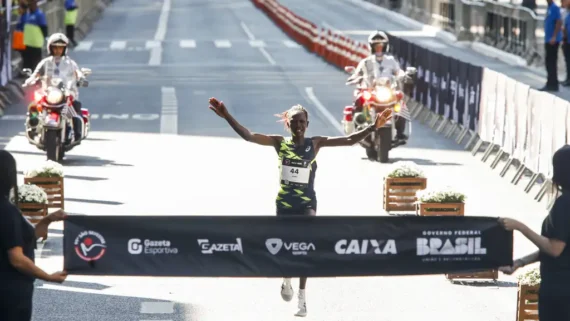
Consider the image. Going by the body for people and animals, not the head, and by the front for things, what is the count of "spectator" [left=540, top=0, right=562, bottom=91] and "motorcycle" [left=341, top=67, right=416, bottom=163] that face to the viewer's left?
1

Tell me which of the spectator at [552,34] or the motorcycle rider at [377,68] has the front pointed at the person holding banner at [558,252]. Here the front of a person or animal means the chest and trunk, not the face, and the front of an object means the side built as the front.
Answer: the motorcycle rider

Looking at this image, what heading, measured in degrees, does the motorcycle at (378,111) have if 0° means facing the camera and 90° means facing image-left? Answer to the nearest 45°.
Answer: approximately 0°

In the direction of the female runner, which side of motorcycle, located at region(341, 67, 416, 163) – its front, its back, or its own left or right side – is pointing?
front

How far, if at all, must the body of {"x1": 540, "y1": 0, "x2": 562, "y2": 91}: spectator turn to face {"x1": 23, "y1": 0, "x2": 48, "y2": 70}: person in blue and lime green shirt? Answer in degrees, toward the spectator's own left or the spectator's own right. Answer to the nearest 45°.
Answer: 0° — they already face them

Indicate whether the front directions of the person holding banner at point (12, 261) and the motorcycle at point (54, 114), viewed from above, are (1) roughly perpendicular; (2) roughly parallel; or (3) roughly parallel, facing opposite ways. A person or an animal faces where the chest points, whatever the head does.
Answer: roughly perpendicular

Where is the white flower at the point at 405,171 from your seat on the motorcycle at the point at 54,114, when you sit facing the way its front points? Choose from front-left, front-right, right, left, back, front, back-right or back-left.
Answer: front-left

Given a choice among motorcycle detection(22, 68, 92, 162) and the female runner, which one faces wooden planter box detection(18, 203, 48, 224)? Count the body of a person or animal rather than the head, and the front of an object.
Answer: the motorcycle
